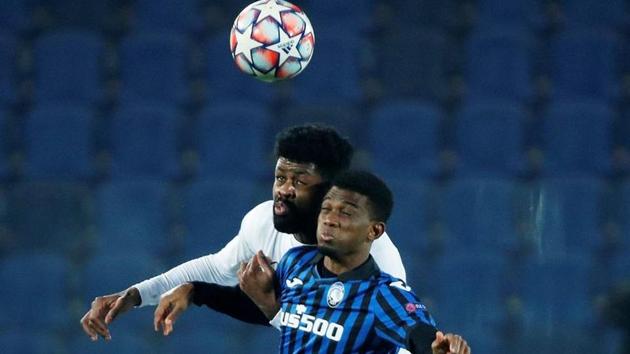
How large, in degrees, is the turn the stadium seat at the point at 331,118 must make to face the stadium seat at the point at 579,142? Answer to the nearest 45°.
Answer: approximately 90° to its left

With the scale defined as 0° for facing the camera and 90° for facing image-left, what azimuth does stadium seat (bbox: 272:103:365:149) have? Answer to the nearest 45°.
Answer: approximately 0°

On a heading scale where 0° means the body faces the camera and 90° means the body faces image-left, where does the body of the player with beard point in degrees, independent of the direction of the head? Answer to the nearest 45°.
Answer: approximately 45°

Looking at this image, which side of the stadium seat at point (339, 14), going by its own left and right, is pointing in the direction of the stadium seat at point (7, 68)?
right

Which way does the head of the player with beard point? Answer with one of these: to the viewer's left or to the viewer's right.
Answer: to the viewer's left

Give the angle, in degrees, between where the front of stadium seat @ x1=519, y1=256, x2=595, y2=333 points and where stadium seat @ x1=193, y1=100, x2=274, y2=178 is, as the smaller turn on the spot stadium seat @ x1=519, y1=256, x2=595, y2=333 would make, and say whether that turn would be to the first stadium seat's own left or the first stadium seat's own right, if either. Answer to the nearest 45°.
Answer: approximately 90° to the first stadium seat's own right

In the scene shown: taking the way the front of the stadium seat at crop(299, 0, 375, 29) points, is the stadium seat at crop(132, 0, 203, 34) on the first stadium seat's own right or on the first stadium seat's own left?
on the first stadium seat's own right
